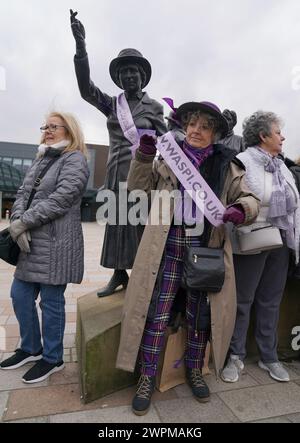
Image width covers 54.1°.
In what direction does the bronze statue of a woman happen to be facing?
toward the camera

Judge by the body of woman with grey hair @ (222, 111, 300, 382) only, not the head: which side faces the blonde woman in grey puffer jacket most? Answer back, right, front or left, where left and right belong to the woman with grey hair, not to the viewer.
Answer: right

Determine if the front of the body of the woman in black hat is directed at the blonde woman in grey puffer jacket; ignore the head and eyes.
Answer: no

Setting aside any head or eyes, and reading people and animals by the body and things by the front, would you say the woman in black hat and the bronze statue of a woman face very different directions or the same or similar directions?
same or similar directions

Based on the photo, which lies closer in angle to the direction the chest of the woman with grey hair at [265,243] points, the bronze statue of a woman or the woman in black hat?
the woman in black hat

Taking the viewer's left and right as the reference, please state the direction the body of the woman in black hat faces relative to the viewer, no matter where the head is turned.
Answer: facing the viewer

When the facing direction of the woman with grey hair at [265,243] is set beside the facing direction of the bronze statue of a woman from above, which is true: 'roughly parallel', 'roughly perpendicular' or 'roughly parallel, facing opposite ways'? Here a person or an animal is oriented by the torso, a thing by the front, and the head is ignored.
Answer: roughly parallel

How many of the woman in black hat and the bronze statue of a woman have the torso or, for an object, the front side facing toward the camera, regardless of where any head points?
2

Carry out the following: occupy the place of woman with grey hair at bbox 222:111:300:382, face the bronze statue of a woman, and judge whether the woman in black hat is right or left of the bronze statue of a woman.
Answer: left

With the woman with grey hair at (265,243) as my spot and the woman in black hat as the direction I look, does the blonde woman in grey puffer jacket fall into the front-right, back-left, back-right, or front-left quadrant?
front-right

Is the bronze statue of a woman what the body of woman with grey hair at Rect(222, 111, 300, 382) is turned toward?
no

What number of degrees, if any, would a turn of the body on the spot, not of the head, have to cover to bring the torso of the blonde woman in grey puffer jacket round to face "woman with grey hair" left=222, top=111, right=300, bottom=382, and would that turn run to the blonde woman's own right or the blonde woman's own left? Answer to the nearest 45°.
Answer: approximately 135° to the blonde woman's own left
